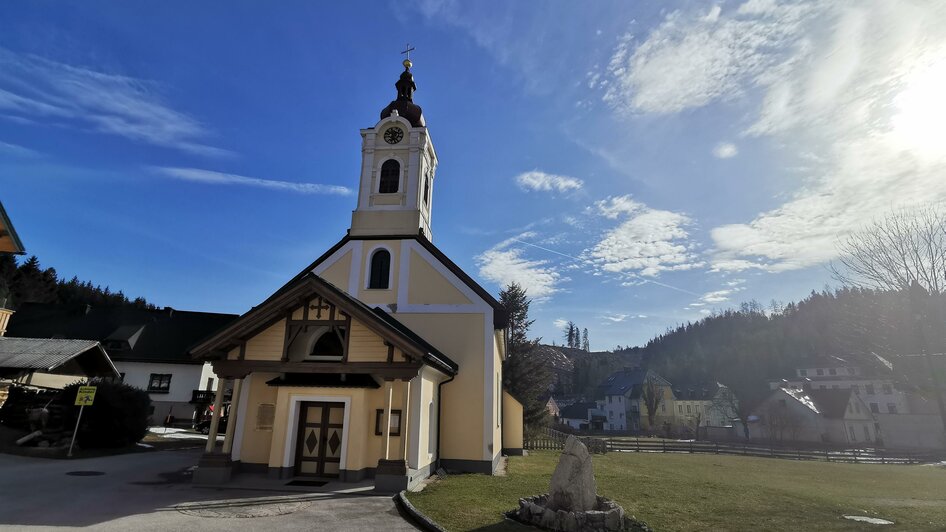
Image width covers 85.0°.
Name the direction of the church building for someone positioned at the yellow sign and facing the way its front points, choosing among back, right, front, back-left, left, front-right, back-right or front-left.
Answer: front-left

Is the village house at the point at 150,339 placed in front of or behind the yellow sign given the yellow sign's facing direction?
behind

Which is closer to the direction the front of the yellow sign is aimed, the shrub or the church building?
the church building

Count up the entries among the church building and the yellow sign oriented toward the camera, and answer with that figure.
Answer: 2

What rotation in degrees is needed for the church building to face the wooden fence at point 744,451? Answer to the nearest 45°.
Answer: approximately 135° to its left

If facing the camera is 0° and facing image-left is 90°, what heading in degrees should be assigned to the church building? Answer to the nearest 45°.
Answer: approximately 0°

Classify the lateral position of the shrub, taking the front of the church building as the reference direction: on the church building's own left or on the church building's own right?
on the church building's own right

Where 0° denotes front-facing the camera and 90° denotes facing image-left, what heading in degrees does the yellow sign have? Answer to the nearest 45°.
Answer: approximately 0°

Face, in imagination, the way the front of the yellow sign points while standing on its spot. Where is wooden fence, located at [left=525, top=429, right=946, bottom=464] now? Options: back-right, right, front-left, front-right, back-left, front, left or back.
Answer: left

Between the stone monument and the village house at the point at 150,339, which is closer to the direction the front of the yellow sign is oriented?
the stone monument

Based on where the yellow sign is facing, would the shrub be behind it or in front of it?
behind

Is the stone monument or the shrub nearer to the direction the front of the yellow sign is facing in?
the stone monument
